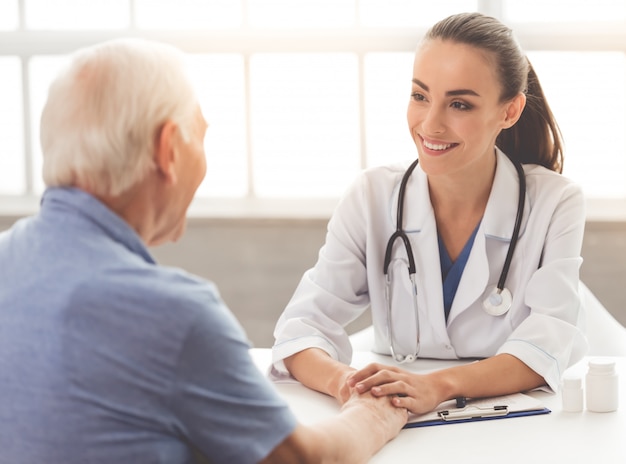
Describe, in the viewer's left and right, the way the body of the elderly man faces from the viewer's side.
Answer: facing away from the viewer and to the right of the viewer

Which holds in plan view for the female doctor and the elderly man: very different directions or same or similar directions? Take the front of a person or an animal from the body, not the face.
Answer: very different directions

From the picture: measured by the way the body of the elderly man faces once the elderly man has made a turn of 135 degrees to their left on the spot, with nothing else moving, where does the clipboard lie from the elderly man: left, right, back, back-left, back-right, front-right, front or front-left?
back-right

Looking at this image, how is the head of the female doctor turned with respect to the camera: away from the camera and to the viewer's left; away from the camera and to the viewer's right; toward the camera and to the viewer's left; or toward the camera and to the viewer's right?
toward the camera and to the viewer's left

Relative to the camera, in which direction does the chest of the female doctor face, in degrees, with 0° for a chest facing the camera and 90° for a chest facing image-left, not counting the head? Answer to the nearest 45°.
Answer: approximately 45°

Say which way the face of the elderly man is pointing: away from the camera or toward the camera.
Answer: away from the camera

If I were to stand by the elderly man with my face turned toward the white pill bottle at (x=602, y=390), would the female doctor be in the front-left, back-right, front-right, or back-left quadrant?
front-left

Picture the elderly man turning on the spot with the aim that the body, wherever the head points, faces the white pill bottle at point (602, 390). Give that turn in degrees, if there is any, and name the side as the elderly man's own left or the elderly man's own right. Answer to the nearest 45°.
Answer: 0° — they already face it
